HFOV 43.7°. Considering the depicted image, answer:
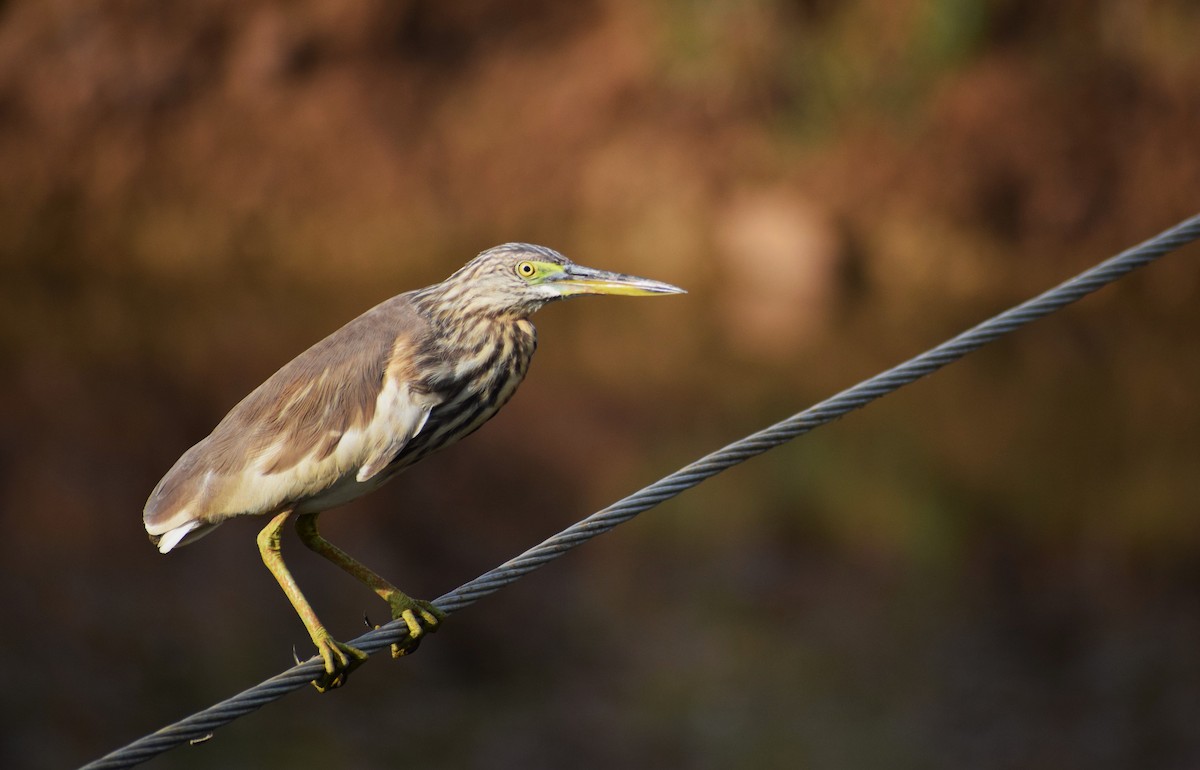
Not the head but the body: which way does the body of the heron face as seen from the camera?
to the viewer's right
